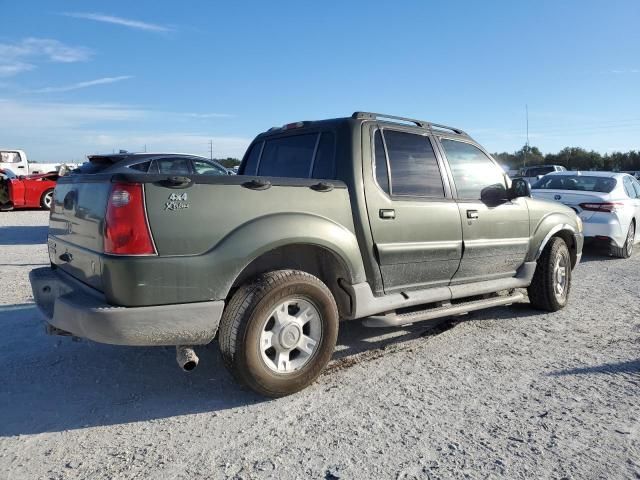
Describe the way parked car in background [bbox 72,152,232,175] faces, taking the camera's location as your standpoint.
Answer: facing away from the viewer and to the right of the viewer

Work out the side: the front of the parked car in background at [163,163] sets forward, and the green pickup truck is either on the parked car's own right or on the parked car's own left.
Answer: on the parked car's own right

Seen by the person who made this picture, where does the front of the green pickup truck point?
facing away from the viewer and to the right of the viewer

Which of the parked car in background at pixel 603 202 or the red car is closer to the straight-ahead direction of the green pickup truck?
the parked car in background

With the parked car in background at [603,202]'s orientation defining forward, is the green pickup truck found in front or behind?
behind

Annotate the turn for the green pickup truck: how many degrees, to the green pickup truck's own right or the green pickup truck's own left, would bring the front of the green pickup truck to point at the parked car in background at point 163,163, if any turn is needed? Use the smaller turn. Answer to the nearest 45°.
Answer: approximately 45° to the green pickup truck's own left

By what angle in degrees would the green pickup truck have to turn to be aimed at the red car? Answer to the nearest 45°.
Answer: approximately 90° to its left
